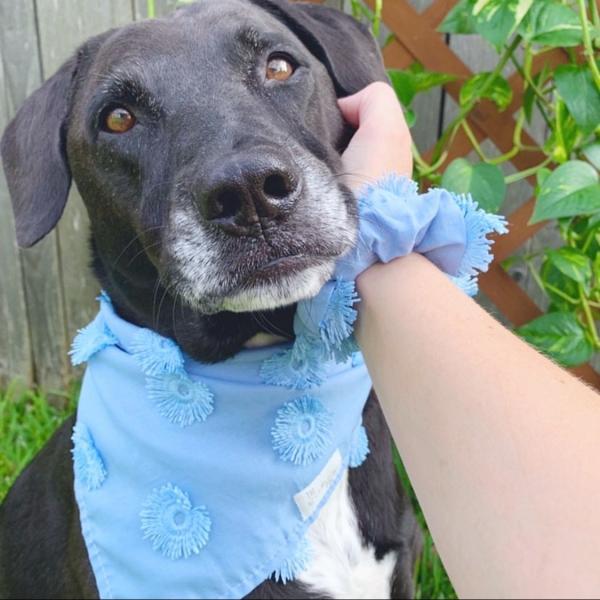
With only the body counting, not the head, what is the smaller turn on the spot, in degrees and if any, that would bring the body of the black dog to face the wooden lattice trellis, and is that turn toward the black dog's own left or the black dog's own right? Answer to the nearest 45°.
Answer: approximately 135° to the black dog's own left

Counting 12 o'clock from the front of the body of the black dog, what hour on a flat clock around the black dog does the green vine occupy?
The green vine is roughly at 8 o'clock from the black dog.

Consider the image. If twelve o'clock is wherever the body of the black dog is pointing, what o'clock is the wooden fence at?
The wooden fence is roughly at 5 o'clock from the black dog.

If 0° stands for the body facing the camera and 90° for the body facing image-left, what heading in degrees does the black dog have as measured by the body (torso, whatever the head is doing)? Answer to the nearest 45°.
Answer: approximately 0°
